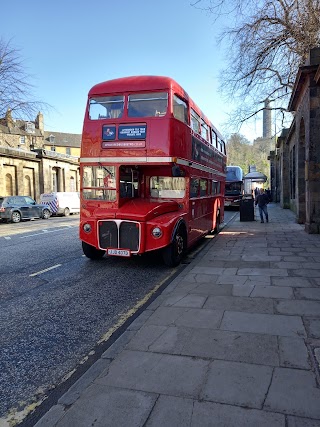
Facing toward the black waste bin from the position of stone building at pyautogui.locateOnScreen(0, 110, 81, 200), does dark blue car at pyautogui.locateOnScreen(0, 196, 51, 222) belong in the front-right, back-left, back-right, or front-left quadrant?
front-right

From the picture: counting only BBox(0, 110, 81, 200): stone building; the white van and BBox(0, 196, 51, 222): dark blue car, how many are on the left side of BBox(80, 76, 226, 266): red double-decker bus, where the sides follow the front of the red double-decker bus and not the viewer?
0

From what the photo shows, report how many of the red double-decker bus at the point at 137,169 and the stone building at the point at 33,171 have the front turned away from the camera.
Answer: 0

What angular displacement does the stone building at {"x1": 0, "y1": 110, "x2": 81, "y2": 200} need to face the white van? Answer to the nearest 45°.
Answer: approximately 45° to its right

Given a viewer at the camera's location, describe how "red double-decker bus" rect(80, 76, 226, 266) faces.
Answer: facing the viewer and to the left of the viewer

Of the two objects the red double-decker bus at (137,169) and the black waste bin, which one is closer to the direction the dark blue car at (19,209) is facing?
the black waste bin

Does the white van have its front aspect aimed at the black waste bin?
no

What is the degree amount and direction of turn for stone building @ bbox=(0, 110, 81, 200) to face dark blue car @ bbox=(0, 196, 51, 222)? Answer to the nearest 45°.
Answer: approximately 45° to its right

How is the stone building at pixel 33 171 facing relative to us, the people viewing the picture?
facing the viewer and to the right of the viewer

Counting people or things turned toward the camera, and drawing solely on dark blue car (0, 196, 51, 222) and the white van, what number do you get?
0

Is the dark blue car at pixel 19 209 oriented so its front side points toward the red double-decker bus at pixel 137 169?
no

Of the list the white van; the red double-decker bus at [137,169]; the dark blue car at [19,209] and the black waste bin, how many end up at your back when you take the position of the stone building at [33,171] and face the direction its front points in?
0

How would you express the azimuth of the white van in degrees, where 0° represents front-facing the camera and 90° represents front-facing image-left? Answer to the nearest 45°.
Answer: approximately 225°

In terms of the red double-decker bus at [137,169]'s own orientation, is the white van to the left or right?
on its right

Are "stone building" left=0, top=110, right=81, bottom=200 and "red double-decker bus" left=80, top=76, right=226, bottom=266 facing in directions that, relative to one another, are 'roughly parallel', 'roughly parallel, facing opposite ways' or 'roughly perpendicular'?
roughly perpendicular
